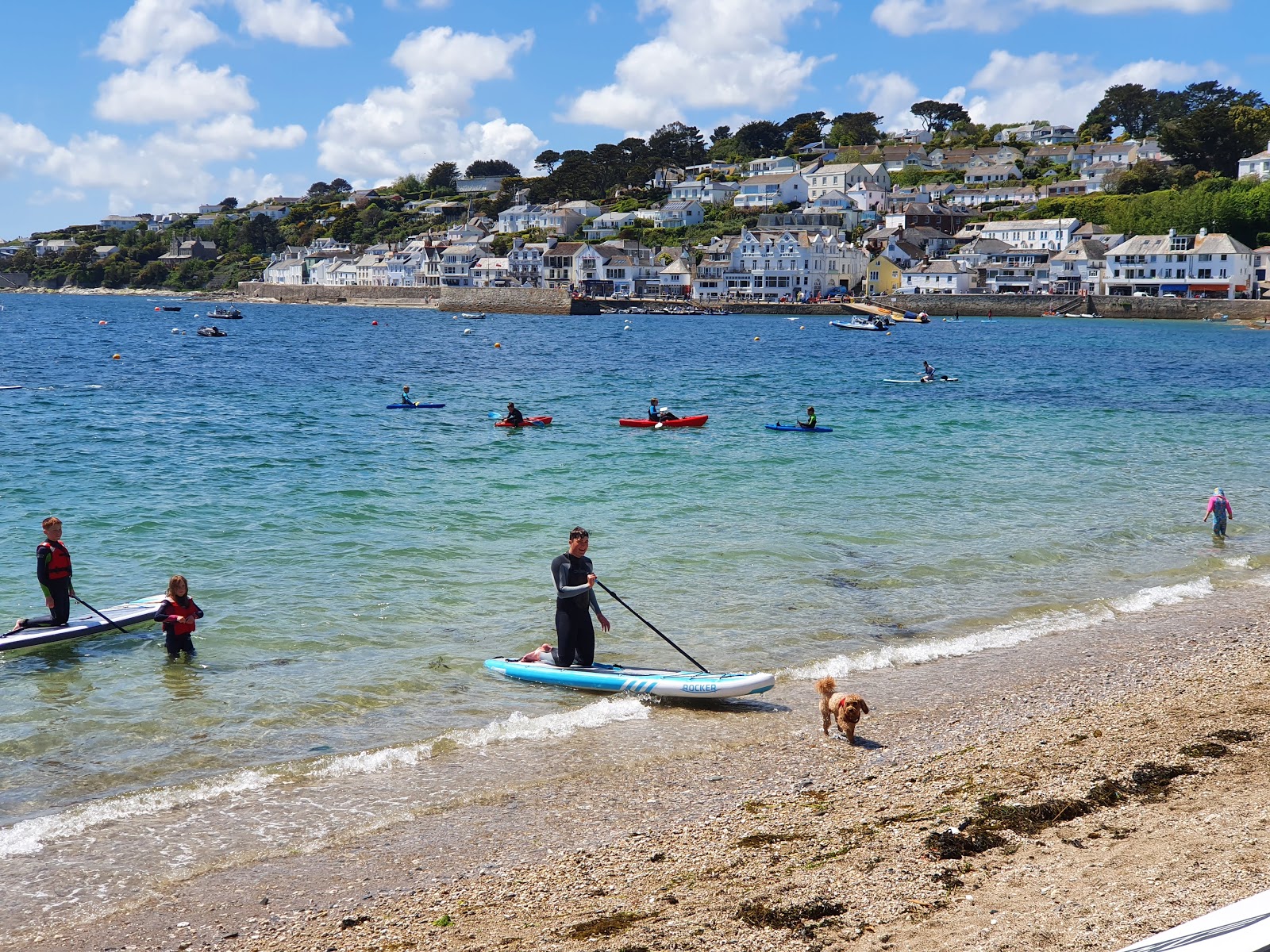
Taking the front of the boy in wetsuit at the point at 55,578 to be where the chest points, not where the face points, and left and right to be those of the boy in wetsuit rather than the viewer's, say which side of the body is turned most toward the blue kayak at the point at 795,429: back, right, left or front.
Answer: left

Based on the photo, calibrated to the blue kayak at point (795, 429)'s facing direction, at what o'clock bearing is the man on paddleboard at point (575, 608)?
The man on paddleboard is roughly at 9 o'clock from the blue kayak.

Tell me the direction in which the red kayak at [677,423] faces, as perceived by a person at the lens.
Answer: facing to the right of the viewer

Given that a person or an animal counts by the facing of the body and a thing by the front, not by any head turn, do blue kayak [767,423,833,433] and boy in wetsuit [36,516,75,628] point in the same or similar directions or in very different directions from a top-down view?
very different directions

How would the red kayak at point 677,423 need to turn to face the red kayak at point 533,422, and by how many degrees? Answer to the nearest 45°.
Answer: approximately 180°

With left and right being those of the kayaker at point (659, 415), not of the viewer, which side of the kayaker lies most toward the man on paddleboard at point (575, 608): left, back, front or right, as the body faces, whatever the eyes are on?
right

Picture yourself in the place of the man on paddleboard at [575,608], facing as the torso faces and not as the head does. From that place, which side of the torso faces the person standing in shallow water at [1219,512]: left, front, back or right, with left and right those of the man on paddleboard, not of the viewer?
left

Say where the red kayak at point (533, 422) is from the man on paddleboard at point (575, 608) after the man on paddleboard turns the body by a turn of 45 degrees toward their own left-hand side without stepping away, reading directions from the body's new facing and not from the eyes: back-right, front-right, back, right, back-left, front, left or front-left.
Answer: left

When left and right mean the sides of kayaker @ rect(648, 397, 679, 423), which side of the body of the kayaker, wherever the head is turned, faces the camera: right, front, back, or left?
right

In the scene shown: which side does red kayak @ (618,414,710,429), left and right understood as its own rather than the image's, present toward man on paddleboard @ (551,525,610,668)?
right

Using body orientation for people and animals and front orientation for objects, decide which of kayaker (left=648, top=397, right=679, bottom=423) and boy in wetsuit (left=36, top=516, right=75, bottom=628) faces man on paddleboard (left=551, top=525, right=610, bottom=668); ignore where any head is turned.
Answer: the boy in wetsuit

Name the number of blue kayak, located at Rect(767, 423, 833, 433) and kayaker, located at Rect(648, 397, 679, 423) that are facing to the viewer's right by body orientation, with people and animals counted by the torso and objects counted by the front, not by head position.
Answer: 1

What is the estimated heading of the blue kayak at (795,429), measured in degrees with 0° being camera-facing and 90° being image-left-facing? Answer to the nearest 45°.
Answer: approximately 90°
